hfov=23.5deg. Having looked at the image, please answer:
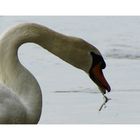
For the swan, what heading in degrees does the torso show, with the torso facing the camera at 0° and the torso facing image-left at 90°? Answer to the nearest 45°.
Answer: approximately 270°
